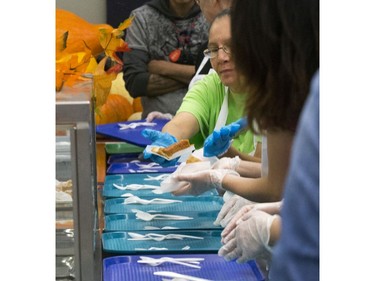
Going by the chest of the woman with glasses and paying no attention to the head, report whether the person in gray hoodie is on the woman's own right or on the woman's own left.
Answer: on the woman's own right

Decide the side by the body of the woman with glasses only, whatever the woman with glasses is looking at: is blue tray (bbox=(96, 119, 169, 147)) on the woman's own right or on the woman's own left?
on the woman's own right

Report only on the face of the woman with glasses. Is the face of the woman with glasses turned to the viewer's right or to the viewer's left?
to the viewer's left

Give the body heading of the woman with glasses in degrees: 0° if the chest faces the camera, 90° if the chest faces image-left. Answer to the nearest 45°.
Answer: approximately 45°
